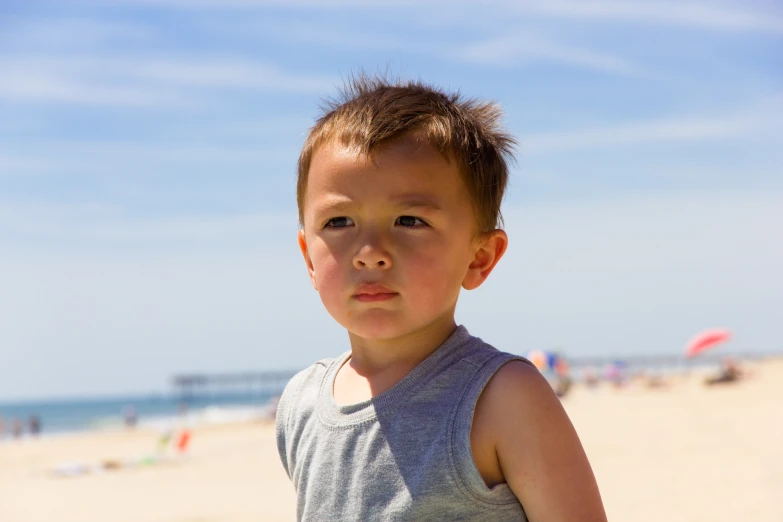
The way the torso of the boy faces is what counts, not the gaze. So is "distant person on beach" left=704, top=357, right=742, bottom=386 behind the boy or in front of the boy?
behind

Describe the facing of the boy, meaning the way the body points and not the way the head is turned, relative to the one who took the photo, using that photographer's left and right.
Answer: facing the viewer and to the left of the viewer

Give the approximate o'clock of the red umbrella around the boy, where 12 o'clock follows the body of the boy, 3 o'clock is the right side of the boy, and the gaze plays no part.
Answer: The red umbrella is roughly at 5 o'clock from the boy.
